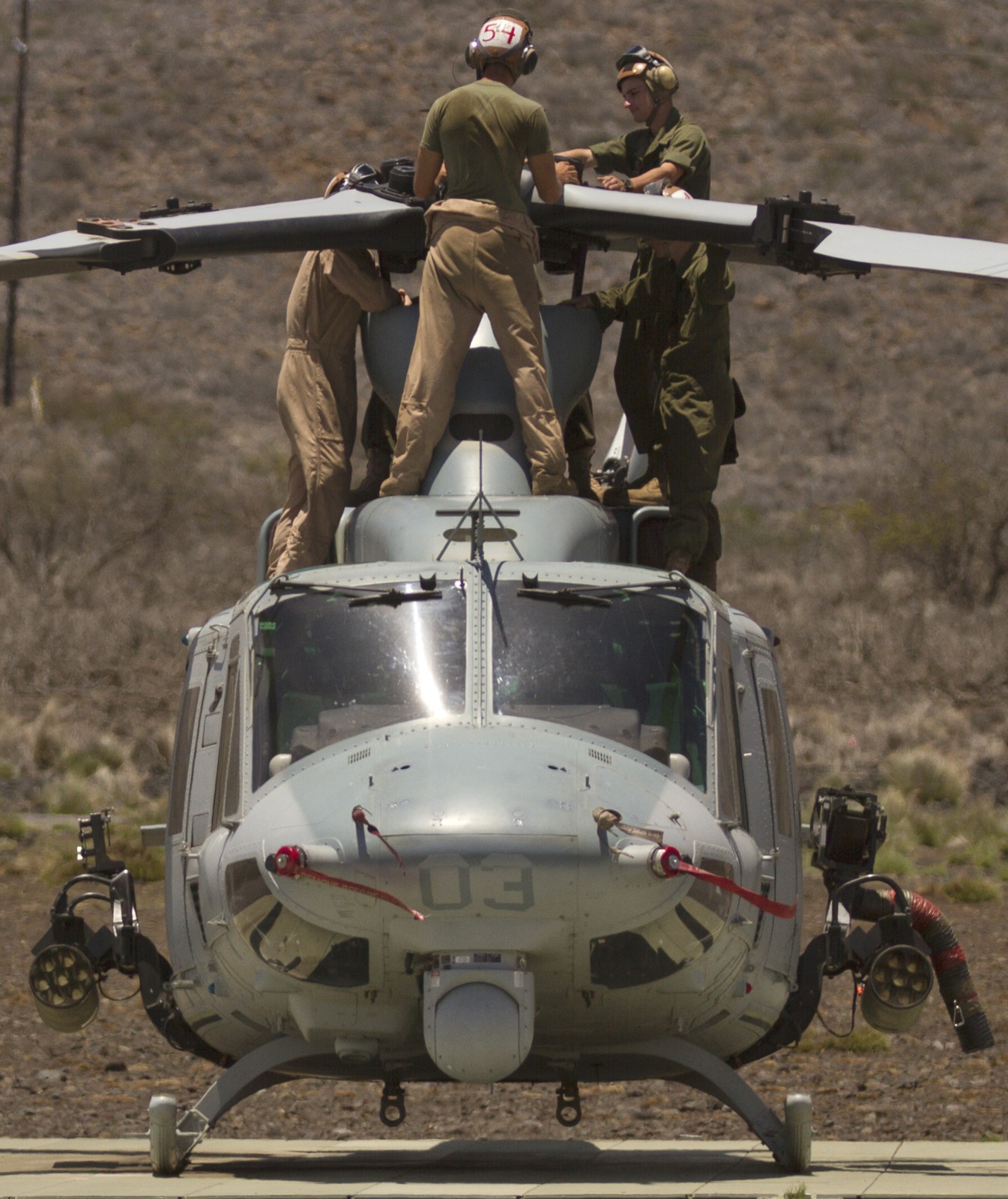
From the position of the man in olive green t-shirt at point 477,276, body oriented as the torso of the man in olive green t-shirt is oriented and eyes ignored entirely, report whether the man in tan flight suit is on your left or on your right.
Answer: on your left

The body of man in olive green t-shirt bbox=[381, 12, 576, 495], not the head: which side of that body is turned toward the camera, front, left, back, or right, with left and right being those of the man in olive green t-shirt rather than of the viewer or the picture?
back

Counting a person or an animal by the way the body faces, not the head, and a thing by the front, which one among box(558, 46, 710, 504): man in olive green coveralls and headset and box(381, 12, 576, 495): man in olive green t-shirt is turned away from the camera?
box(381, 12, 576, 495): man in olive green t-shirt

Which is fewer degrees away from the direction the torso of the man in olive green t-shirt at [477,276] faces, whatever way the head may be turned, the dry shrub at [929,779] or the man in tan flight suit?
the dry shrub

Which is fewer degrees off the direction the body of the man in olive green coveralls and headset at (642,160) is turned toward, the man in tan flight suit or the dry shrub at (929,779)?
the man in tan flight suit

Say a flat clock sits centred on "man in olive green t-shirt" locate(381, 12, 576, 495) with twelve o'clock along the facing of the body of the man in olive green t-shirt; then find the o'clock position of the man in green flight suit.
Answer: The man in green flight suit is roughly at 2 o'clock from the man in olive green t-shirt.

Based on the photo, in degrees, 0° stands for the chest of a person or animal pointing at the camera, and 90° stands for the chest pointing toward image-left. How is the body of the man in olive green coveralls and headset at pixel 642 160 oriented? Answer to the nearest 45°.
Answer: approximately 45°

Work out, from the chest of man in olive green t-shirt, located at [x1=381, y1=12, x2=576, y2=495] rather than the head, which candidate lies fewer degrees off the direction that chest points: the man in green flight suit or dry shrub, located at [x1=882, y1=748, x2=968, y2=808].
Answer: the dry shrub

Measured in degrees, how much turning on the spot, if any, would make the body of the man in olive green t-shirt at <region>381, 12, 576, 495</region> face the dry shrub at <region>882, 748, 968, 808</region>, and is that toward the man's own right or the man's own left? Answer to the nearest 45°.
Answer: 0° — they already face it

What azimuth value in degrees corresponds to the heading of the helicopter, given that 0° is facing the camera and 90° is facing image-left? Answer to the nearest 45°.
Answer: approximately 0°

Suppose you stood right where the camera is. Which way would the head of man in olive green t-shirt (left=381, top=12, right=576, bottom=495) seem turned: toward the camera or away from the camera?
away from the camera

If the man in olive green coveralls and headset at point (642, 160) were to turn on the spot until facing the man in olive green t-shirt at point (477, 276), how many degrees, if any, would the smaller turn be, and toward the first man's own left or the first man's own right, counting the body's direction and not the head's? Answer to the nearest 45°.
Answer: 0° — they already face them
